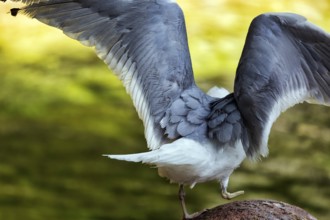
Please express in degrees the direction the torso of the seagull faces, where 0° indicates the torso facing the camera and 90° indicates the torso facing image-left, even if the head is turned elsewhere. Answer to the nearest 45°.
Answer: approximately 225°
